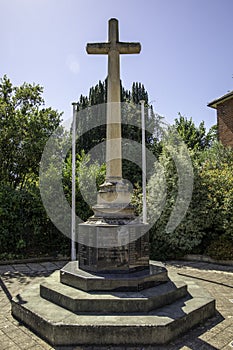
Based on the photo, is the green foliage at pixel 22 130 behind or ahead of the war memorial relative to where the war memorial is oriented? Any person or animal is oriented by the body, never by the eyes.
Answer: behind

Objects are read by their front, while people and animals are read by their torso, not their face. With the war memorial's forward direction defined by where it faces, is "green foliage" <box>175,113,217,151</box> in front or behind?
behind

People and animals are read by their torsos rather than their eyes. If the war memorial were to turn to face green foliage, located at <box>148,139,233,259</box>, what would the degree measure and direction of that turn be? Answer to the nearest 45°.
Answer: approximately 135° to its left

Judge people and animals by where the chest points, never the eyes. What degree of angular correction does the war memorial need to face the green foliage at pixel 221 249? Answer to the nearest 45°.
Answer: approximately 135° to its left

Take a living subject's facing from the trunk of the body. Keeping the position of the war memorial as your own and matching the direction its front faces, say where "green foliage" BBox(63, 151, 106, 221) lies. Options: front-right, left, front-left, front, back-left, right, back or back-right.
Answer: back

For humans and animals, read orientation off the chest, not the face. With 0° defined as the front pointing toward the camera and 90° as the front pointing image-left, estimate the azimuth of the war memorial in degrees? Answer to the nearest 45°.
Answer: approximately 0°

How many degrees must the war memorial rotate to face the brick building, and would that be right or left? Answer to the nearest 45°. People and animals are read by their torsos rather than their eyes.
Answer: approximately 135° to its left

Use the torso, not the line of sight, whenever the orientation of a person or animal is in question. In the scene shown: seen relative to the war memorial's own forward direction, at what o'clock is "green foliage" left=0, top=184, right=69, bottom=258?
The green foliage is roughly at 5 o'clock from the war memorial.
